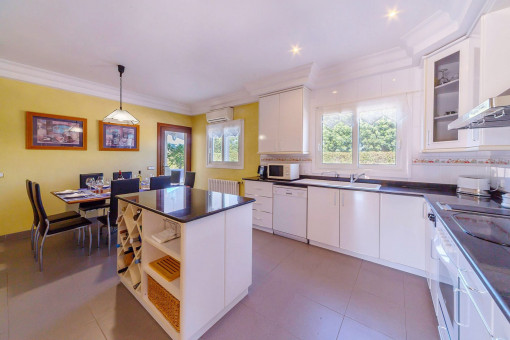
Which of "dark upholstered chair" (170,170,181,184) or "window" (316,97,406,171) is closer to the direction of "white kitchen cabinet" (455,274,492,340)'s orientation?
the dark upholstered chair

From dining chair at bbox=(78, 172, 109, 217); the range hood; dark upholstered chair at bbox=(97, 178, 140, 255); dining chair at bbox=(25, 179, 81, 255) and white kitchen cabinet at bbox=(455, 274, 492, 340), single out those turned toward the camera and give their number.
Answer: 1

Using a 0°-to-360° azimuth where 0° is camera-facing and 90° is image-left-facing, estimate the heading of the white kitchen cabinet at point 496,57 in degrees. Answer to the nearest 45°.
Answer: approximately 90°

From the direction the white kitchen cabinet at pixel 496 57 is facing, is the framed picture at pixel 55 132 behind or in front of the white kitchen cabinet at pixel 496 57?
in front

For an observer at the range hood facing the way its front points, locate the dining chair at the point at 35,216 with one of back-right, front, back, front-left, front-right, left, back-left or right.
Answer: front-left

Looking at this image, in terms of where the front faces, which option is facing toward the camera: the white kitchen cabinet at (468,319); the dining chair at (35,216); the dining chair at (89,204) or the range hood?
the dining chair at (89,204)

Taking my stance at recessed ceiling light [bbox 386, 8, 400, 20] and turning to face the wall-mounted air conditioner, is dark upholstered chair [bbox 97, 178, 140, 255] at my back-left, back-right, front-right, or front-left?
front-left

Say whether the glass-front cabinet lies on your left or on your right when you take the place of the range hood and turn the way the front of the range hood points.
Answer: on your right

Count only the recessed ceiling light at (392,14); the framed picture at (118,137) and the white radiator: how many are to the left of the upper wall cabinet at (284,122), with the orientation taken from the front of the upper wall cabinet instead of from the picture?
1

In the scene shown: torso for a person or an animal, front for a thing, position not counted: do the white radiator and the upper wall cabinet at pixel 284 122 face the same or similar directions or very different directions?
same or similar directions

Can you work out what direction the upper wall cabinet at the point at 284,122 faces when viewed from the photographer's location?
facing the viewer and to the left of the viewer

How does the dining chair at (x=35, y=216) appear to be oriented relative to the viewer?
to the viewer's right

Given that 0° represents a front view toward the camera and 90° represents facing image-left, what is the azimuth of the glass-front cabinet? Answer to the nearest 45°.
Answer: approximately 45°

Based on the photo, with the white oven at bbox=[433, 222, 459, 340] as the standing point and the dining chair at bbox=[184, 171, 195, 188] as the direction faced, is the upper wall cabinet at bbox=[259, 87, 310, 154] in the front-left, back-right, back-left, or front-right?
front-right

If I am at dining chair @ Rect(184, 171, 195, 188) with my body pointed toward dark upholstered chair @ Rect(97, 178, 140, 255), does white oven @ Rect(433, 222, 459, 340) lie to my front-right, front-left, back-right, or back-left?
front-left

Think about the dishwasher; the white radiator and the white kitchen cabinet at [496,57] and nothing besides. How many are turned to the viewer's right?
0
